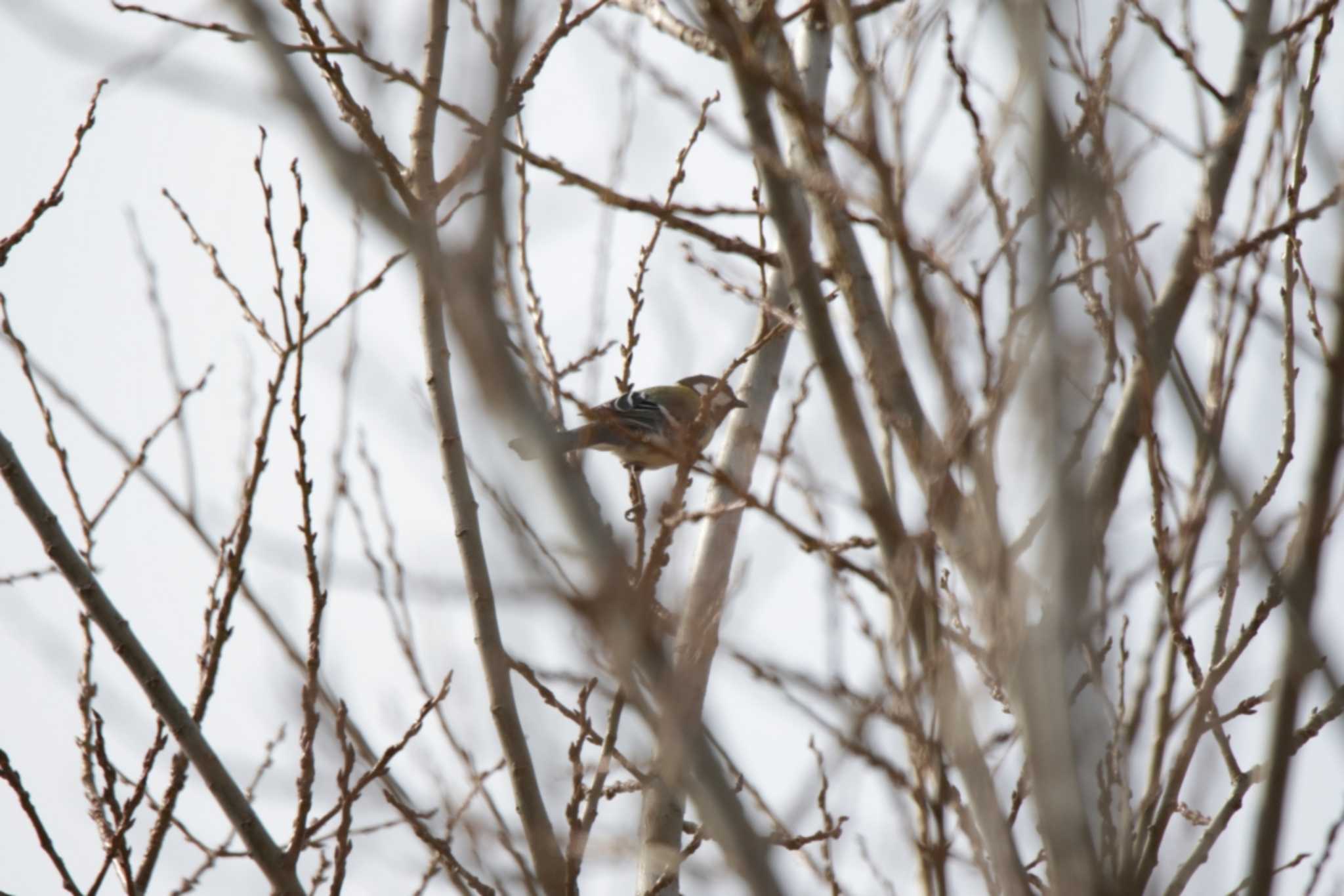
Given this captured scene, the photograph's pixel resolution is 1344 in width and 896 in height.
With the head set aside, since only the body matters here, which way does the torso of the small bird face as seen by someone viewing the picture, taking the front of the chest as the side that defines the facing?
to the viewer's right
